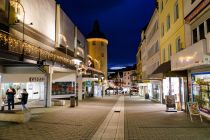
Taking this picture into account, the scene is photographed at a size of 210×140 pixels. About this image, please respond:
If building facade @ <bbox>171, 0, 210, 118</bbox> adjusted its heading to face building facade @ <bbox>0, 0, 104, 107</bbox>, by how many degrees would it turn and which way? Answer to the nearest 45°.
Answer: approximately 45° to its right

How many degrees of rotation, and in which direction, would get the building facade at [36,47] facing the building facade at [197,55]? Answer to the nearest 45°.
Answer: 0° — it already faces it

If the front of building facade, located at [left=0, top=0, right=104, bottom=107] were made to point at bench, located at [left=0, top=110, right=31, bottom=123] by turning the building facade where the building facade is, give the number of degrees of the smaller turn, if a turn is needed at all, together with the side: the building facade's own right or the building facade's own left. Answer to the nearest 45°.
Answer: approximately 45° to the building facade's own right

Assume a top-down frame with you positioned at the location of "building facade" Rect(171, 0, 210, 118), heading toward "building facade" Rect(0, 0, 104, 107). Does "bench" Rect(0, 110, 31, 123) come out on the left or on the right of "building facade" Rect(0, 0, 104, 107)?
left

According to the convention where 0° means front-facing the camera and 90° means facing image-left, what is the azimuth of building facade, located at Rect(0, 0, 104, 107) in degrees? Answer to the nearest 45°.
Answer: approximately 315°

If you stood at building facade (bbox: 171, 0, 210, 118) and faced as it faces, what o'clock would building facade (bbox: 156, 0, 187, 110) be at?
building facade (bbox: 156, 0, 187, 110) is roughly at 4 o'clock from building facade (bbox: 171, 0, 210, 118).

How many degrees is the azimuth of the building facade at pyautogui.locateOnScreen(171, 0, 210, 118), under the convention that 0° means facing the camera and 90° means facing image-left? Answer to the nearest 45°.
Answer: approximately 45°
